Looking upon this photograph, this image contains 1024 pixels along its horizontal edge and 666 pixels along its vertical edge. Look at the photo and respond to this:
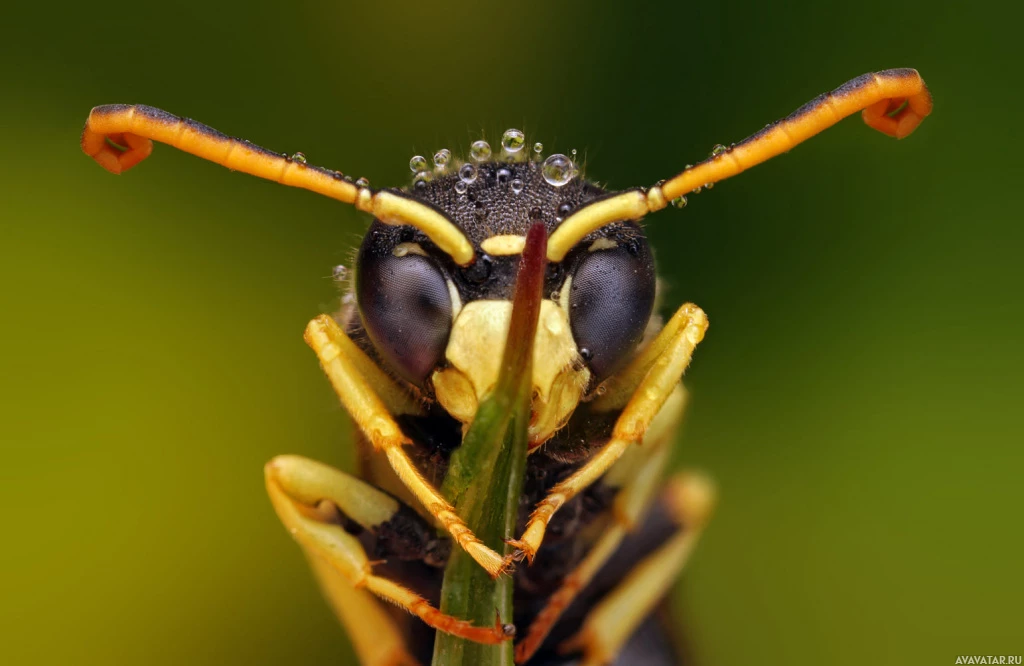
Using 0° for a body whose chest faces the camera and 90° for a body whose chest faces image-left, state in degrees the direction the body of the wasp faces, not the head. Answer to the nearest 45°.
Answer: approximately 0°
